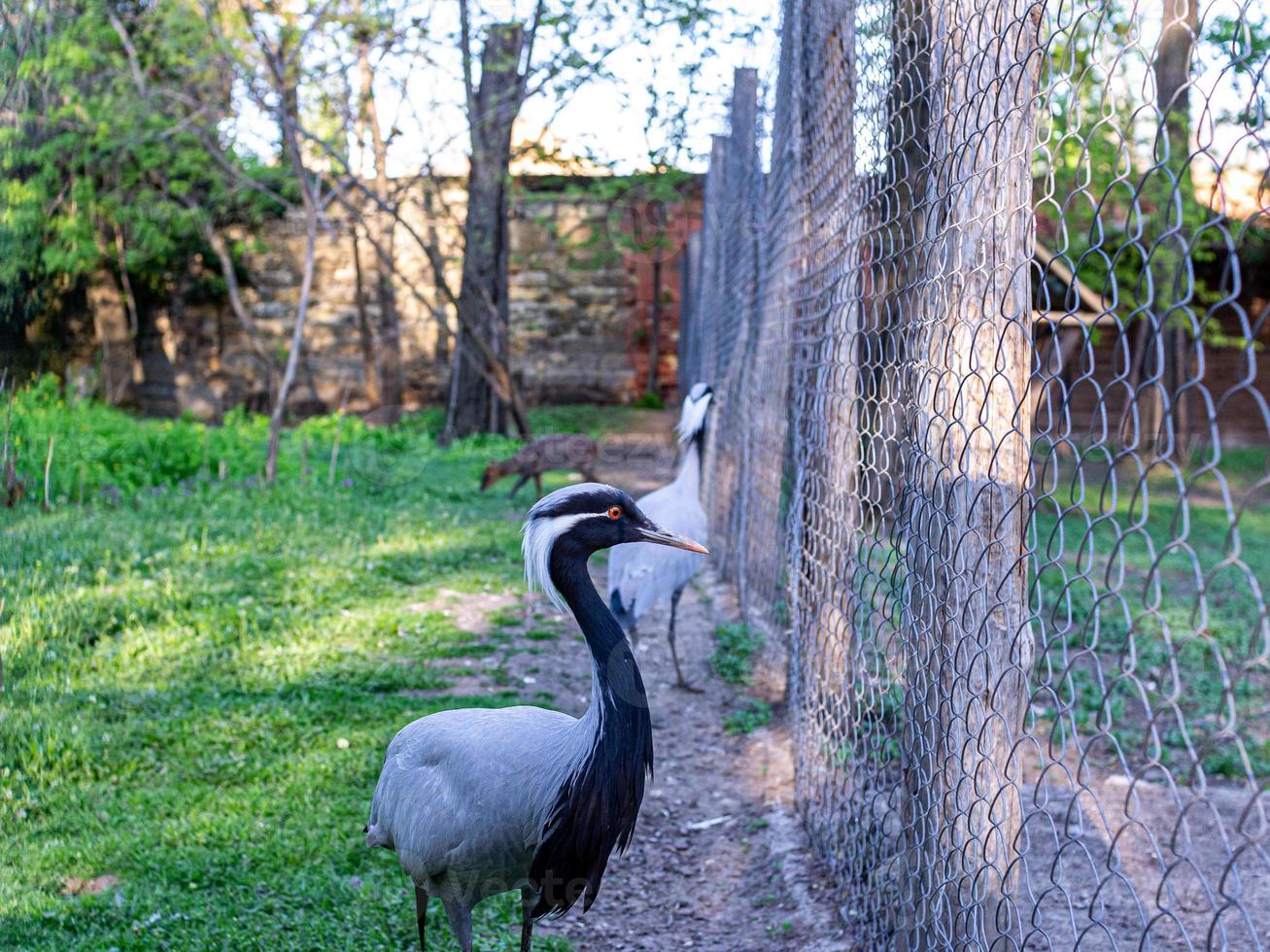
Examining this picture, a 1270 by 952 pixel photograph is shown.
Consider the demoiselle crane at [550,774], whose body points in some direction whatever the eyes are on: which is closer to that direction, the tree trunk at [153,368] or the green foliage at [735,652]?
the green foliage

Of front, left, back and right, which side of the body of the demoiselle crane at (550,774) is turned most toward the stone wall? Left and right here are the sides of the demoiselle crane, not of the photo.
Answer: left

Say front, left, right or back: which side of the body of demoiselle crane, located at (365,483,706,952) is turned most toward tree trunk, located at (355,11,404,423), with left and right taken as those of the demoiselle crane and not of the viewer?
left

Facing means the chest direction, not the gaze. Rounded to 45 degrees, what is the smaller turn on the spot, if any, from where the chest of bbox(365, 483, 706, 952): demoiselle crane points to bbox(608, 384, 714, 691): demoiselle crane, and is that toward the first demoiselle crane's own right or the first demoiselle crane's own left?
approximately 90° to the first demoiselle crane's own left

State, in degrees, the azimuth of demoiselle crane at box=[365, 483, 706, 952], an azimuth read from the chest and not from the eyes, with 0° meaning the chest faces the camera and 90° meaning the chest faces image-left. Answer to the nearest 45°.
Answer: approximately 270°

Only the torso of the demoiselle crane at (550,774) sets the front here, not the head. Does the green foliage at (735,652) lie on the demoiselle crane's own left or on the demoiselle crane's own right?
on the demoiselle crane's own left
